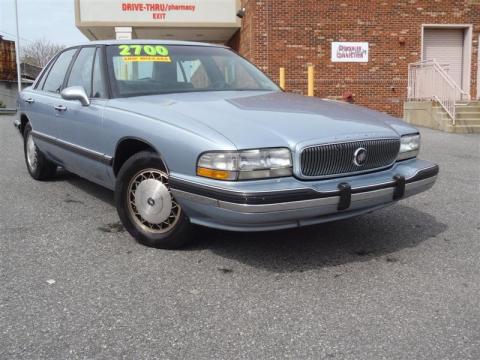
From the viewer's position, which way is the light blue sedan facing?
facing the viewer and to the right of the viewer

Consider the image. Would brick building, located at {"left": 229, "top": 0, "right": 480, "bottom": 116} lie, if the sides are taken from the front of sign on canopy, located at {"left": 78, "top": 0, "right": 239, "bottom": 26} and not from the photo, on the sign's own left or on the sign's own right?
on the sign's own left

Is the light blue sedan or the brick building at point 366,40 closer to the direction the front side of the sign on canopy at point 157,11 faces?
the light blue sedan

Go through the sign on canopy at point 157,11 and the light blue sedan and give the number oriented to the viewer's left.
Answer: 0

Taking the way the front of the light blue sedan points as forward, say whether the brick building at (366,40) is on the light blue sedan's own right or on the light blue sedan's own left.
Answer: on the light blue sedan's own left

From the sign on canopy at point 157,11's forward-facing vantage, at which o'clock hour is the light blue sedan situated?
The light blue sedan is roughly at 12 o'clock from the sign on canopy.

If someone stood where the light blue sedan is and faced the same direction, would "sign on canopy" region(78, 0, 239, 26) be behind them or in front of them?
behind
